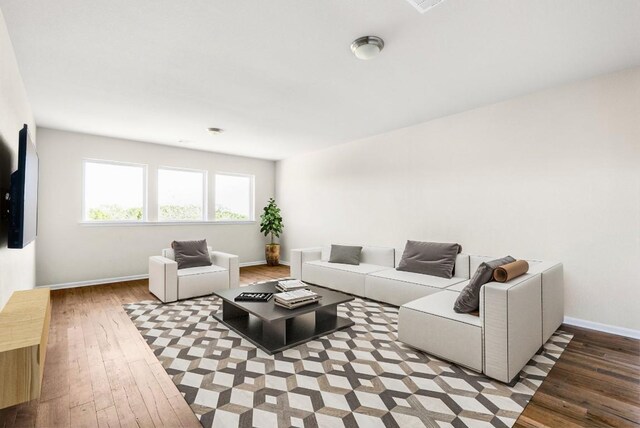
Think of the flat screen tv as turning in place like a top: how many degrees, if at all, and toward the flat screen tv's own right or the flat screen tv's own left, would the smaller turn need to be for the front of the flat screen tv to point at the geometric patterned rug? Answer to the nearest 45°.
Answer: approximately 45° to the flat screen tv's own right

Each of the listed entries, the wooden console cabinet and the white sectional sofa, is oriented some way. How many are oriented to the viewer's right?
1

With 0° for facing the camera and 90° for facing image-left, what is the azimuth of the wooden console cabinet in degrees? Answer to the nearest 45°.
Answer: approximately 270°

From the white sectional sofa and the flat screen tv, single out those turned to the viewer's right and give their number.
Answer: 1

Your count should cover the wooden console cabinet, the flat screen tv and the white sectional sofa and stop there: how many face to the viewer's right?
2

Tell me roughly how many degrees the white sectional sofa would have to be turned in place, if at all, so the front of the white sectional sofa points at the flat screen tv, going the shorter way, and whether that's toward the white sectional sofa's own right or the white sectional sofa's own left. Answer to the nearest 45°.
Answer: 0° — it already faces it

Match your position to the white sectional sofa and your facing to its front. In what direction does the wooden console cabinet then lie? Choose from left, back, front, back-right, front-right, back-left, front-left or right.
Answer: front

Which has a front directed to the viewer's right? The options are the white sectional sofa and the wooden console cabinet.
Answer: the wooden console cabinet

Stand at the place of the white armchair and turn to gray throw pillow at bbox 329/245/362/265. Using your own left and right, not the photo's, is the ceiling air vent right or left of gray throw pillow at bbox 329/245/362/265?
right

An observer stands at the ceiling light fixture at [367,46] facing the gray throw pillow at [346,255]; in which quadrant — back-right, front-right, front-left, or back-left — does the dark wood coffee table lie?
front-left

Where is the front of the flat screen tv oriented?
to the viewer's right

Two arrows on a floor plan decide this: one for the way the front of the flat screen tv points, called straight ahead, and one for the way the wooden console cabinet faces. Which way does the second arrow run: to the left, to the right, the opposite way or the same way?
the same way

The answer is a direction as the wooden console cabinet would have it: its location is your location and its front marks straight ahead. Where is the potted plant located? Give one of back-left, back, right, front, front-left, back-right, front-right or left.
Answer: front-left

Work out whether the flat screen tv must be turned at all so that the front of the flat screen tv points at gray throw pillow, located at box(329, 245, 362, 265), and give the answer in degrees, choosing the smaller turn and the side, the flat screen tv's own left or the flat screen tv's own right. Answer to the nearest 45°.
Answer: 0° — it already faces it

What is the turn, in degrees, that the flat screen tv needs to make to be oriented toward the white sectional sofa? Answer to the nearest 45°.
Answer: approximately 45° to its right
